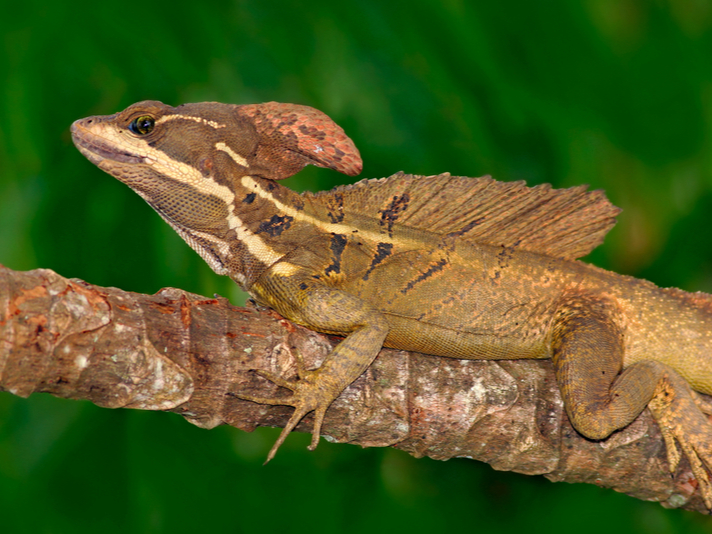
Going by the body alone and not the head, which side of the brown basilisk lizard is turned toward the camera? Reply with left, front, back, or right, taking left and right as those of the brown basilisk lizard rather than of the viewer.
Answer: left
